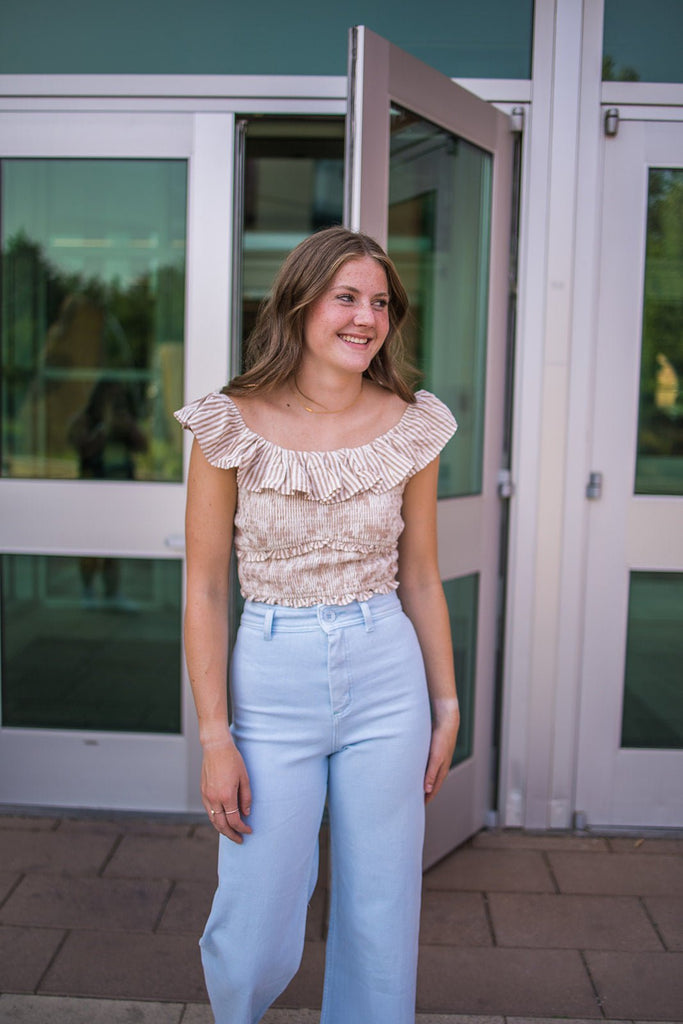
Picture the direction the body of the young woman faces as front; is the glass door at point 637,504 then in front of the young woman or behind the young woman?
behind

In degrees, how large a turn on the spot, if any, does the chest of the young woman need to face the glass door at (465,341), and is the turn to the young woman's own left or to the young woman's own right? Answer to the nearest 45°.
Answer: approximately 180°

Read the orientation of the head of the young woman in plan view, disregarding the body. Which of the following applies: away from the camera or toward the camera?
toward the camera

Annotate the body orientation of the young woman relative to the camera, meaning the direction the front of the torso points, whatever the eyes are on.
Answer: toward the camera

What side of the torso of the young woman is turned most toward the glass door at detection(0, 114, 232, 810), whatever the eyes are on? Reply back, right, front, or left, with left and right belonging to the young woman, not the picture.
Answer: back

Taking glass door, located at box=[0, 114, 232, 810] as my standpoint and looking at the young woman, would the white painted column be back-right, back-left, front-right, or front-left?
front-left

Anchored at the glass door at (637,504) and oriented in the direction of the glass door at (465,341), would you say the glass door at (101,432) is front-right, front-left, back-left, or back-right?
front-right

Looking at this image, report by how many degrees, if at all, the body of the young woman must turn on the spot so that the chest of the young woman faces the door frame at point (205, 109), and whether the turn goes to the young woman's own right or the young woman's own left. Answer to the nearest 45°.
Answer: approximately 180°

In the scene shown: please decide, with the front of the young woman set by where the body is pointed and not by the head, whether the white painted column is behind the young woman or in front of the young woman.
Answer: behind
